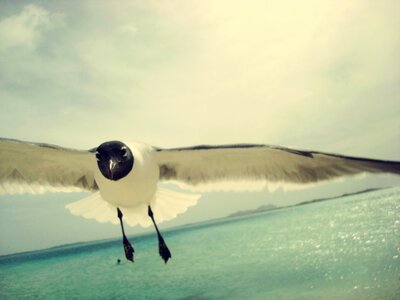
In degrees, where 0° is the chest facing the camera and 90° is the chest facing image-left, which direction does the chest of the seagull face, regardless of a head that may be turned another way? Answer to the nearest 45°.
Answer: approximately 0°
